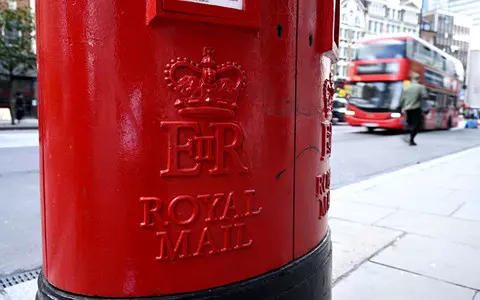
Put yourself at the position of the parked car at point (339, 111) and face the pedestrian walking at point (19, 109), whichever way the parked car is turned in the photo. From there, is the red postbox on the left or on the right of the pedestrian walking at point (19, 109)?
left

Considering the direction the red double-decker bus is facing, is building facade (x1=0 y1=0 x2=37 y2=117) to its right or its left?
on its right

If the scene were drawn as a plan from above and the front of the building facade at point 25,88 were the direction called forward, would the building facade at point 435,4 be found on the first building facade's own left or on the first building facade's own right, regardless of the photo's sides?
on the first building facade's own left

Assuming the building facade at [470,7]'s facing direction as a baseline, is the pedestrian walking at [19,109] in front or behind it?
in front

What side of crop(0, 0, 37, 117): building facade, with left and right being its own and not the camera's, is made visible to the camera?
front

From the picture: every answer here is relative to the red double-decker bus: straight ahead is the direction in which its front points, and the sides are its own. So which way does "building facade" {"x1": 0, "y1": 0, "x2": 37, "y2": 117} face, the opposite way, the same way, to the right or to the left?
to the left

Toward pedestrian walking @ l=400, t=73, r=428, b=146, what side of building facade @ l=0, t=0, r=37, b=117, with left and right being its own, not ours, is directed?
front

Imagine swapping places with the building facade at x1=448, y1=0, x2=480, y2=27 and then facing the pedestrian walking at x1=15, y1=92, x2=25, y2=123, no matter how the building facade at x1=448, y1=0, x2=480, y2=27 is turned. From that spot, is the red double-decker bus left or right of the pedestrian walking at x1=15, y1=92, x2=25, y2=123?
left

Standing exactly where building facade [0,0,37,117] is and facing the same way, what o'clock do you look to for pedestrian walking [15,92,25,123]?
The pedestrian walking is roughly at 12 o'clock from the building facade.

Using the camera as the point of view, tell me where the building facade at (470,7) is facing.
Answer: facing the viewer and to the left of the viewer

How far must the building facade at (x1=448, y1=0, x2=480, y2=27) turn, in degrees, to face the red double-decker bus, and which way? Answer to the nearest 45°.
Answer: approximately 45° to its left
